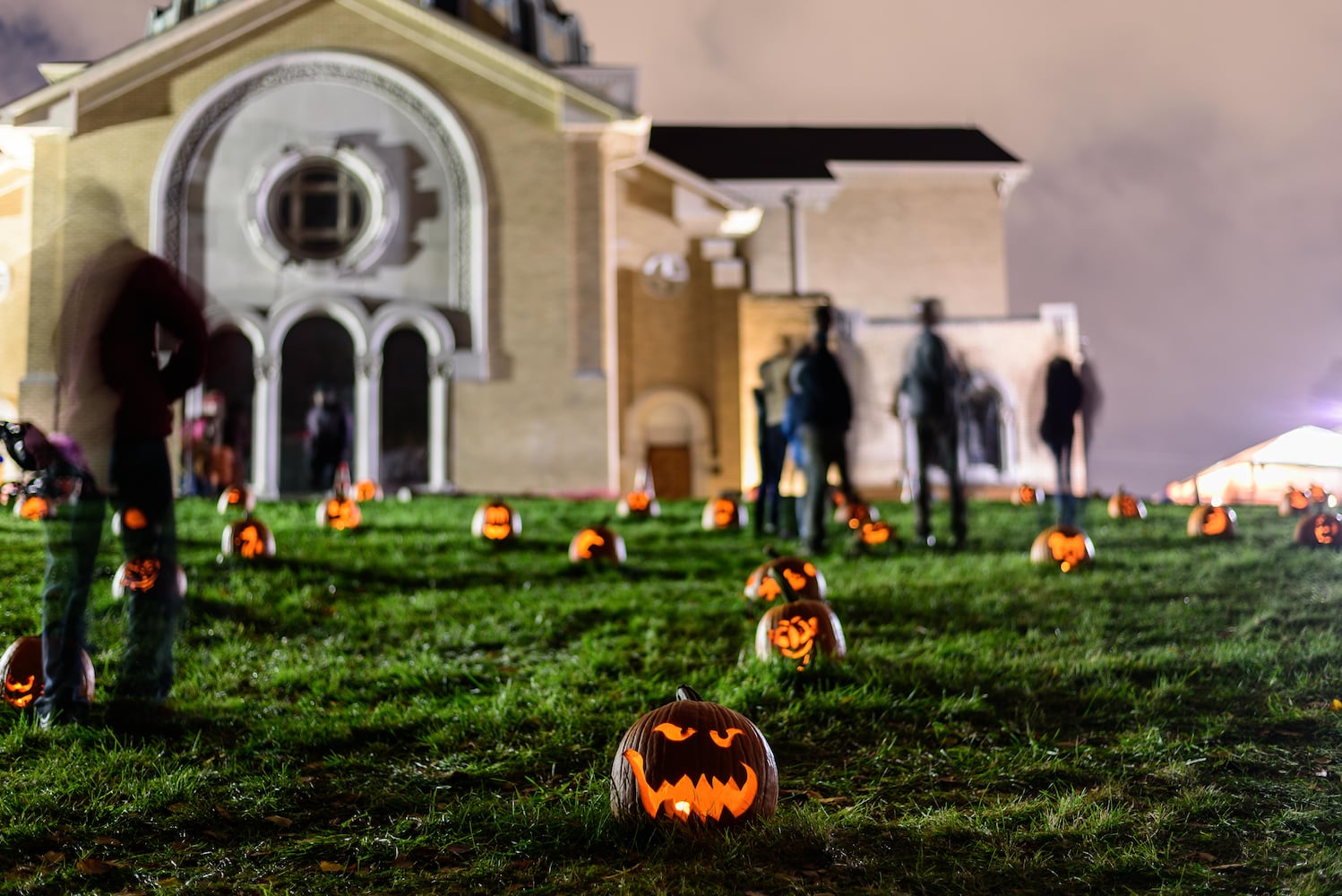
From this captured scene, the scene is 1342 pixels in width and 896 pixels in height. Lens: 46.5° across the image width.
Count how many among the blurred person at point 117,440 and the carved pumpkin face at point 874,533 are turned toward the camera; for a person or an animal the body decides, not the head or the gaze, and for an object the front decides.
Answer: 1

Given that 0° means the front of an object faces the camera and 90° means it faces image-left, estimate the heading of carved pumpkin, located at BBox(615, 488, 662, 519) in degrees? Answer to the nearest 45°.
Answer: approximately 0°

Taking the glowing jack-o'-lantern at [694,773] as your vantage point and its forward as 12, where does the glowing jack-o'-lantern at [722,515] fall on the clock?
the glowing jack-o'-lantern at [722,515] is roughly at 6 o'clock from the glowing jack-o'-lantern at [694,773].

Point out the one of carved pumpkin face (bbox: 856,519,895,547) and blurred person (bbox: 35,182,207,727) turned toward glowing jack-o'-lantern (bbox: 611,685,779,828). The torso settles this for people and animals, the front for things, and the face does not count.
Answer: the carved pumpkin face

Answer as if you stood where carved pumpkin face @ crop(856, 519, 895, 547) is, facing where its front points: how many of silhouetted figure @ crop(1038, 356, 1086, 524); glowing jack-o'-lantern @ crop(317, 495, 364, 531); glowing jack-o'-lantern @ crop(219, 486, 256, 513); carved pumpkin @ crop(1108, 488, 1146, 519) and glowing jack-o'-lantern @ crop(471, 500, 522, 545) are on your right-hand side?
3

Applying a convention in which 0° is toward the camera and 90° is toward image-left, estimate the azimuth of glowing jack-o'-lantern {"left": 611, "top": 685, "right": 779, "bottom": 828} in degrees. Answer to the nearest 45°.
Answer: approximately 0°
